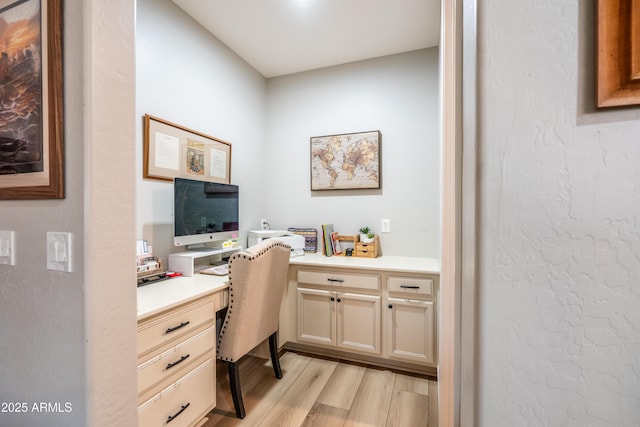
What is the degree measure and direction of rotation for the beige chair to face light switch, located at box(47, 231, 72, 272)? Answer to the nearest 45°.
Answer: approximately 90° to its left

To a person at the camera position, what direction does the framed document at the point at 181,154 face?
facing the viewer and to the right of the viewer

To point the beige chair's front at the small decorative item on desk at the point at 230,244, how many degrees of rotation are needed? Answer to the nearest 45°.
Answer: approximately 45° to its right

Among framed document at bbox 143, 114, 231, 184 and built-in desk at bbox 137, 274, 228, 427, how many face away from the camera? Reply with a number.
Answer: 0

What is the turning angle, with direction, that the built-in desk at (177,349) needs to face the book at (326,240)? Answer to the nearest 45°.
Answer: approximately 90° to its left

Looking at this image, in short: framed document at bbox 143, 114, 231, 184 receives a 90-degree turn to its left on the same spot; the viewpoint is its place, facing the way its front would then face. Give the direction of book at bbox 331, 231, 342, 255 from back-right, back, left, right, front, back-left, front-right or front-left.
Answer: front-right

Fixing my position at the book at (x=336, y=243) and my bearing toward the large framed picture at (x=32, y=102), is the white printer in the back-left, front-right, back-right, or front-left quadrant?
front-right

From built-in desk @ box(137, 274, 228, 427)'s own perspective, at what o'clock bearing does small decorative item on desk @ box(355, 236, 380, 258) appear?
The small decorative item on desk is roughly at 10 o'clock from the built-in desk.

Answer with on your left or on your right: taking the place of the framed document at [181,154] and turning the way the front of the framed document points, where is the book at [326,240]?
on your left

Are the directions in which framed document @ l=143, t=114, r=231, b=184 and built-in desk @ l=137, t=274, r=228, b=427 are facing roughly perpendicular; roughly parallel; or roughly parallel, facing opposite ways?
roughly parallel

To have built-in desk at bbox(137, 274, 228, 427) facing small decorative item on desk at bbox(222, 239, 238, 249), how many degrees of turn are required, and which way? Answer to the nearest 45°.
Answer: approximately 90° to its left

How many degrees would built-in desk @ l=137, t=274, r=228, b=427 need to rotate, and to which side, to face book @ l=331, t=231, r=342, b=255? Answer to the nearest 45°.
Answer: approximately 90° to its left
